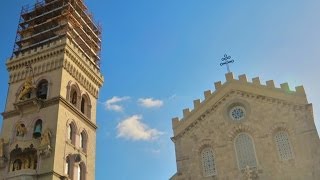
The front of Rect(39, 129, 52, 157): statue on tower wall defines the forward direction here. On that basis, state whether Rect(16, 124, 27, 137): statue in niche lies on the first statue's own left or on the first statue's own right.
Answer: on the first statue's own right

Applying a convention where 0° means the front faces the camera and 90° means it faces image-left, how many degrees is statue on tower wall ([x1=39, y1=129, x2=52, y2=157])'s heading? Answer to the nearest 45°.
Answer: approximately 45°

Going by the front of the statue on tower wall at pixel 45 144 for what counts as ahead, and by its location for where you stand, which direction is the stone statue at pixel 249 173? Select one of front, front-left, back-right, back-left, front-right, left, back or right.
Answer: left

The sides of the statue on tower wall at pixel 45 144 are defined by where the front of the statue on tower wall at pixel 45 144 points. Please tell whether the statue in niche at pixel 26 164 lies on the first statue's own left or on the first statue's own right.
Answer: on the first statue's own right

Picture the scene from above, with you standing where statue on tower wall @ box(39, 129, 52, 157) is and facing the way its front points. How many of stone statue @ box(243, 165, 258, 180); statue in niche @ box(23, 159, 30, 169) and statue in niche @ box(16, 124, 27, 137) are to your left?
1
